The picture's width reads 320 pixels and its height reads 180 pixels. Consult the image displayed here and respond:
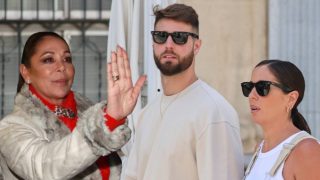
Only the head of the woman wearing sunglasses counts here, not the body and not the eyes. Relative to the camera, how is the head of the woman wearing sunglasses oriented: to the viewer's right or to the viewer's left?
to the viewer's left

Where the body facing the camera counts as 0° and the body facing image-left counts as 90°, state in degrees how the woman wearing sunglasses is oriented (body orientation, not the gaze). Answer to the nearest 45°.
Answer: approximately 45°

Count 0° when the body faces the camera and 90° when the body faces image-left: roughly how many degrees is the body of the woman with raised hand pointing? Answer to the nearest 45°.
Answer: approximately 315°

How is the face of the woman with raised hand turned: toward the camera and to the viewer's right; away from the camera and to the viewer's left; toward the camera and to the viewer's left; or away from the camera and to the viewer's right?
toward the camera and to the viewer's right
